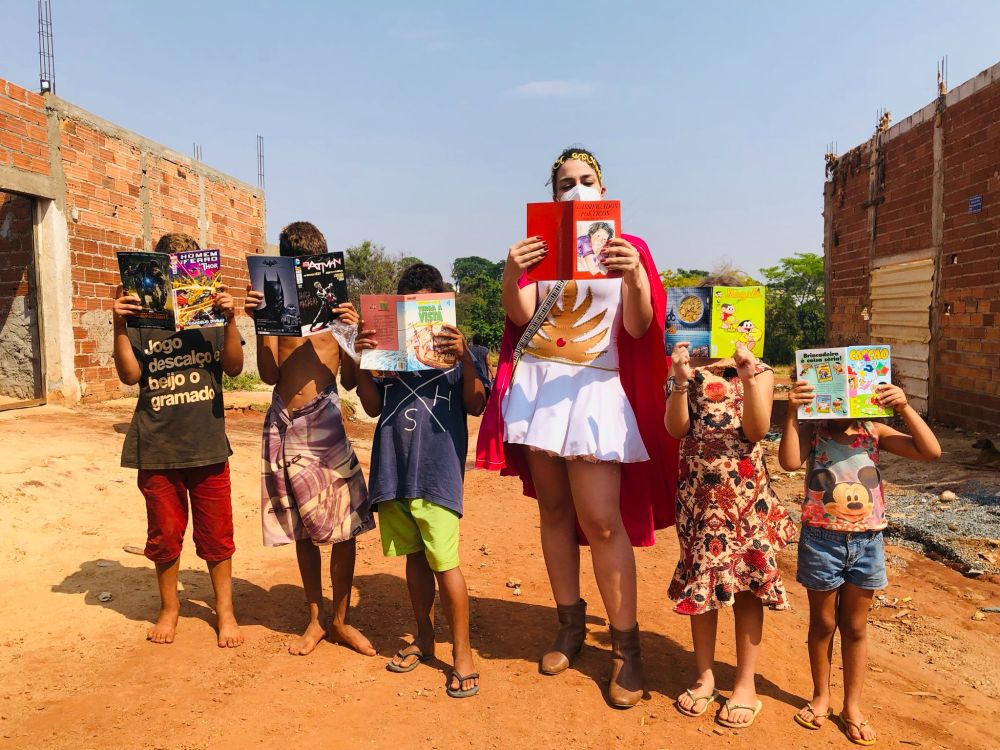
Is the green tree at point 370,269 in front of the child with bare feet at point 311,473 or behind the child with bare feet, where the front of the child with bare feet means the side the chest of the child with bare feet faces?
behind

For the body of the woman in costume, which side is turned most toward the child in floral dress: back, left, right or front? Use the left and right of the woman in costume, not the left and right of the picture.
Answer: left

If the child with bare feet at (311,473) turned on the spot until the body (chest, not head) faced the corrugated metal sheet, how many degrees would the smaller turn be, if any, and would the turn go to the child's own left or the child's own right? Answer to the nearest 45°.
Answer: approximately 135° to the child's own left

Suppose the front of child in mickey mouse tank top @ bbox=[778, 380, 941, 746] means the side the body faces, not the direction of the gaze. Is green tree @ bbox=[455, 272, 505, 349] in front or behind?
behind

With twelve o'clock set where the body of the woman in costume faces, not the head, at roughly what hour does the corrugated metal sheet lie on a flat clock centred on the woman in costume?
The corrugated metal sheet is roughly at 7 o'clock from the woman in costume.

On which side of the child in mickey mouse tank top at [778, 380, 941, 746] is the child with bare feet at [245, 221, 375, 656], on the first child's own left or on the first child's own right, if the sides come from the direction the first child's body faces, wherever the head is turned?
on the first child's own right

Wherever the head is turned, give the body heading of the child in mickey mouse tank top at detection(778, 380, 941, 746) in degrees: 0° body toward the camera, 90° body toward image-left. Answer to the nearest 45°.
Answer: approximately 0°

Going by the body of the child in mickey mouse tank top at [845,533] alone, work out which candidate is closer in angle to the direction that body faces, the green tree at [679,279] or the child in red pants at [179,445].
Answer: the child in red pants

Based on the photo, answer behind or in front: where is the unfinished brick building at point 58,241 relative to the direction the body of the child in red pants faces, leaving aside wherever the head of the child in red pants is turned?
behind

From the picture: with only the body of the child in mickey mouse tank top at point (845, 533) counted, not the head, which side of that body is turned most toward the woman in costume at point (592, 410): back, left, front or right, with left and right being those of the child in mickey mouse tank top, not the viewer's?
right

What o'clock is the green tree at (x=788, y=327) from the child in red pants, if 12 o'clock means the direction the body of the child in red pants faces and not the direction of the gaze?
The green tree is roughly at 8 o'clock from the child in red pants.
